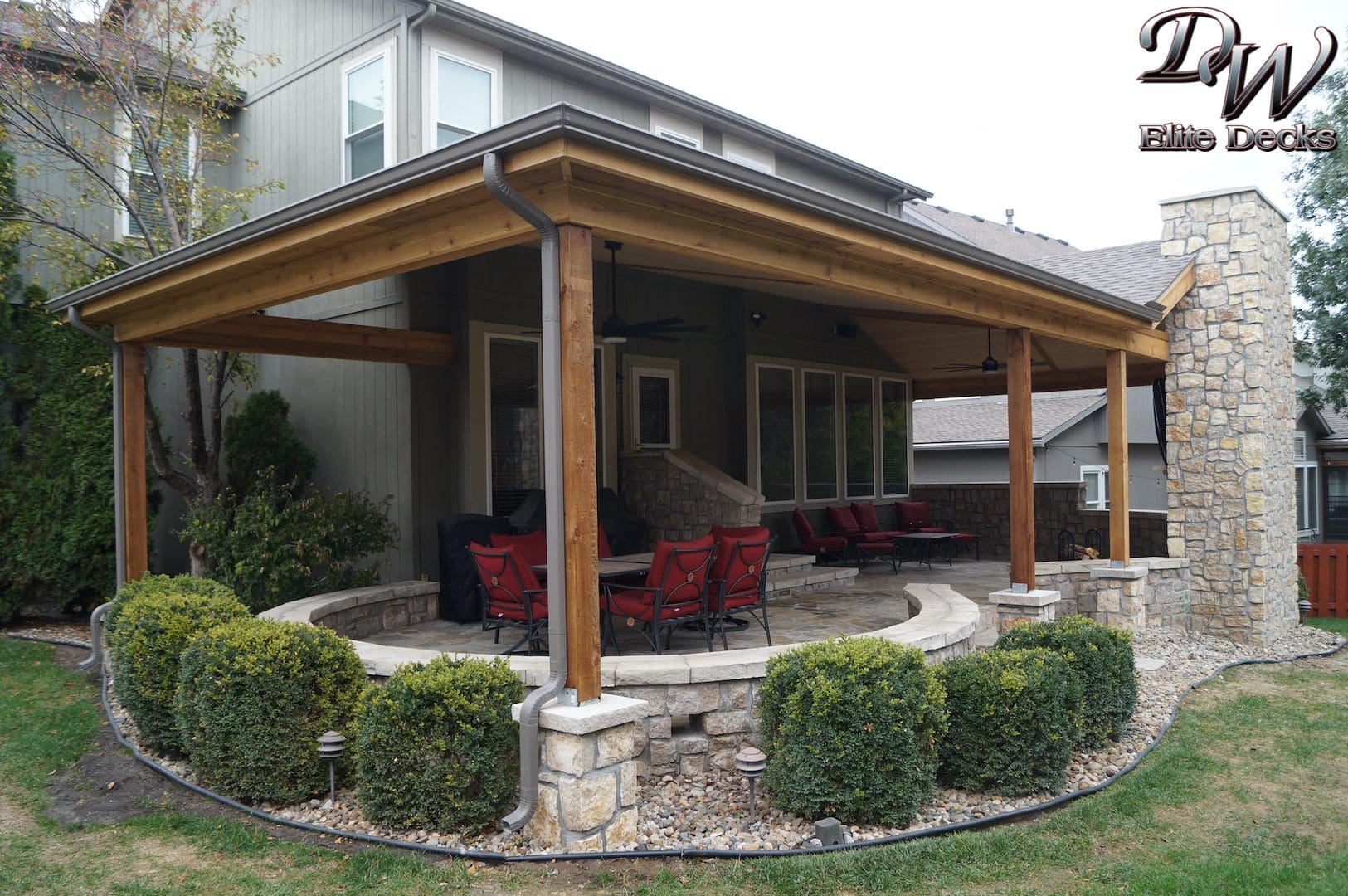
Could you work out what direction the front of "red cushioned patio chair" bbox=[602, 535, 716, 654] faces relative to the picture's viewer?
facing away from the viewer and to the left of the viewer

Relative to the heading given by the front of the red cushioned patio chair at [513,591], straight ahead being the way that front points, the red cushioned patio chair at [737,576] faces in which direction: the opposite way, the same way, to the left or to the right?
to the left

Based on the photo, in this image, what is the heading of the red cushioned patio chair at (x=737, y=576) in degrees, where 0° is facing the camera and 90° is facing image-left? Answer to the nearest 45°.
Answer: approximately 135°

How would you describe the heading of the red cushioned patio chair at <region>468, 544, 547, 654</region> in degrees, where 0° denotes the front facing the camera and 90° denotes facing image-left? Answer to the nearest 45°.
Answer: approximately 225°

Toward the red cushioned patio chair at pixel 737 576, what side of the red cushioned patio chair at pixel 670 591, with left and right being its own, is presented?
right

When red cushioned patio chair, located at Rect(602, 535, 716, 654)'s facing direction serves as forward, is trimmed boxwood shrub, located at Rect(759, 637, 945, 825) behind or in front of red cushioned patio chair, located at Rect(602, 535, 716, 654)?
behind

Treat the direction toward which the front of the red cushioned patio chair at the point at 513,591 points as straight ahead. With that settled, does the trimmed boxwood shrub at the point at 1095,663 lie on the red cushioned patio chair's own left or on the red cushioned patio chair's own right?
on the red cushioned patio chair's own right

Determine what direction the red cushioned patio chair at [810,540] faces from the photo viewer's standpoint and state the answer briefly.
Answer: facing to the right of the viewer

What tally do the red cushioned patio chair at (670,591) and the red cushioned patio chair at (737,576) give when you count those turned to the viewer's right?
0

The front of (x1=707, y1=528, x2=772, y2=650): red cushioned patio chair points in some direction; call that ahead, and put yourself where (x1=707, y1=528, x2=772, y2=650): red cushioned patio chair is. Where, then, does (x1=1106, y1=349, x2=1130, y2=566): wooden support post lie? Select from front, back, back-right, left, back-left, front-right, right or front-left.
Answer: right

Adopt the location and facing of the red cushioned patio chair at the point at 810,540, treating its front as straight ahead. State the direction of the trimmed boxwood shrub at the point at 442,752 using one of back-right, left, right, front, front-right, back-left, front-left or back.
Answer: right

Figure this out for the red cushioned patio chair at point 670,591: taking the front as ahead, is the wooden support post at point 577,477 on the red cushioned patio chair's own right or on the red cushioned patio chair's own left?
on the red cushioned patio chair's own left

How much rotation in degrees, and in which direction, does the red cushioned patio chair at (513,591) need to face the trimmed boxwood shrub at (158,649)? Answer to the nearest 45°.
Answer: approximately 135° to its left

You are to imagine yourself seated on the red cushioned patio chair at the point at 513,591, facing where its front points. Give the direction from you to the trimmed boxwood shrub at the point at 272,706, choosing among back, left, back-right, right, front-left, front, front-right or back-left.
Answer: back
